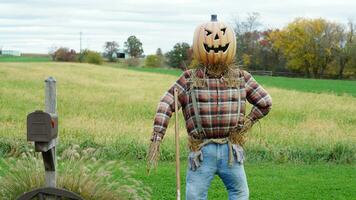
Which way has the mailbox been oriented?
toward the camera

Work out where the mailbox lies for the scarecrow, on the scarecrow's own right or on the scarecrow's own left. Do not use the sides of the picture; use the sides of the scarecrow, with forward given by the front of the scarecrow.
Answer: on the scarecrow's own right

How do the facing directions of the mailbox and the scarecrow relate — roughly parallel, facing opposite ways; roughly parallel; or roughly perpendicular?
roughly parallel

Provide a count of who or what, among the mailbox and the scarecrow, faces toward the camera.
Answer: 2

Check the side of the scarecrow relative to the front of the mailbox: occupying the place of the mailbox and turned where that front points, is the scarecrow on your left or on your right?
on your left
